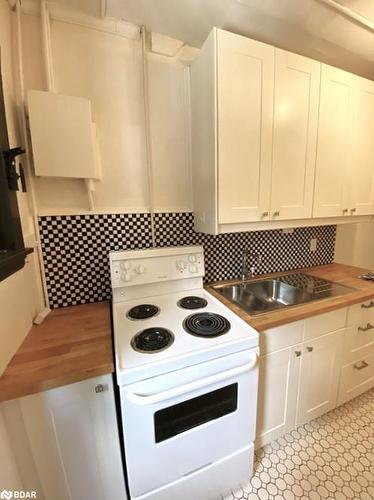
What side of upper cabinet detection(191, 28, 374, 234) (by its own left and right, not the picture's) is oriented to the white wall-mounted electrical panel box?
right

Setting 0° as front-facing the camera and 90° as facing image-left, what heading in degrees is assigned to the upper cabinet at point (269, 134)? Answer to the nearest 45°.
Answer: approximately 315°

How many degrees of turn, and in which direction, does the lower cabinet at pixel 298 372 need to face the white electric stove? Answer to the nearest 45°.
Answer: approximately 90° to its right

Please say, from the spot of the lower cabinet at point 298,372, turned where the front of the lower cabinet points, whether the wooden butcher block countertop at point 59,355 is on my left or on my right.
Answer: on my right

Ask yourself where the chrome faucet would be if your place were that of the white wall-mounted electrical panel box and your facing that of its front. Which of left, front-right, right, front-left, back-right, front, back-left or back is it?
front-left
